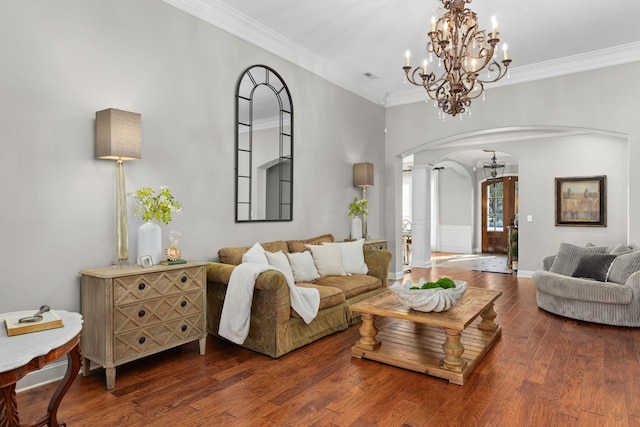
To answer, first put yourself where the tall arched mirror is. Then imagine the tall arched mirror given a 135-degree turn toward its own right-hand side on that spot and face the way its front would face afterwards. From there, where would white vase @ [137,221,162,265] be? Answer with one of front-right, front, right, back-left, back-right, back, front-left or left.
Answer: front-left

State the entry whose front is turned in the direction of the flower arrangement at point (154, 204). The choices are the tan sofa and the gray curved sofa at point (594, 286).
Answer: the gray curved sofa

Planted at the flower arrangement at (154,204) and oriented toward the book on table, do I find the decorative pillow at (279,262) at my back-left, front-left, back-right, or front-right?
back-left

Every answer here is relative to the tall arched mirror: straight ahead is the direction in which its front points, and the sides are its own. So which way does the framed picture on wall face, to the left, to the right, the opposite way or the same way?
to the right

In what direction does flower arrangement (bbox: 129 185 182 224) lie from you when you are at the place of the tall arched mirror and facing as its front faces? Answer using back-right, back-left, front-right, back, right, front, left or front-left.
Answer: right

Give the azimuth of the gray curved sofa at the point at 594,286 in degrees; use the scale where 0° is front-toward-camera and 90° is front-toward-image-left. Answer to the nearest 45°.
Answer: approximately 45°

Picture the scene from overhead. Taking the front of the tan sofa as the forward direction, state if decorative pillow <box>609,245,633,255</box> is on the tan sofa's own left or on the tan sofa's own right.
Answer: on the tan sofa's own left

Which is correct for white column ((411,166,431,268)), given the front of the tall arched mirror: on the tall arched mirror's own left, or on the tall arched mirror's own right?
on the tall arched mirror's own left

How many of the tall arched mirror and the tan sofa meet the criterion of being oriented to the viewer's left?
0

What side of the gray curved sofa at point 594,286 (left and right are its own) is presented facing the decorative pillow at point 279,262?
front

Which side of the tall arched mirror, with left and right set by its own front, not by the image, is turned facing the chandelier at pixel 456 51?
front

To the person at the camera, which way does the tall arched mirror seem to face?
facing the viewer and to the right of the viewer

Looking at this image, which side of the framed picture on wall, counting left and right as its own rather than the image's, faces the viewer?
front

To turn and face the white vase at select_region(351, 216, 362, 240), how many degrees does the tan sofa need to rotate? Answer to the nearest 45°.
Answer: approximately 90° to its left
